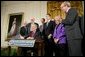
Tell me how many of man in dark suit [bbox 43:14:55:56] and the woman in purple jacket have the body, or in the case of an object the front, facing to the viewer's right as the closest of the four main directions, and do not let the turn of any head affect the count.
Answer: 0

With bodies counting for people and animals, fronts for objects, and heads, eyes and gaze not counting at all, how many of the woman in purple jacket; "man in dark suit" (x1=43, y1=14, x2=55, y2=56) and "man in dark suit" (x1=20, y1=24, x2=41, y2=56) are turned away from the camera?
0

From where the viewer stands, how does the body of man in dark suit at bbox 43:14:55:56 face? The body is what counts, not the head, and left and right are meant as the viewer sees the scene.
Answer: facing the viewer and to the left of the viewer

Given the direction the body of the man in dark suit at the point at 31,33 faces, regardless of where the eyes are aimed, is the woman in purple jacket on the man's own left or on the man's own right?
on the man's own left

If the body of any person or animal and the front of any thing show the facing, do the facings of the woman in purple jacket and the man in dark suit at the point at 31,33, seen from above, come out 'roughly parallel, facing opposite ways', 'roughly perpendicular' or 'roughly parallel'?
roughly parallel

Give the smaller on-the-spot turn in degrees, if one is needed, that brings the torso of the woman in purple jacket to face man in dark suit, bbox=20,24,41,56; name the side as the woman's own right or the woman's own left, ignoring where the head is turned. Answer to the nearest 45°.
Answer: approximately 90° to the woman's own right

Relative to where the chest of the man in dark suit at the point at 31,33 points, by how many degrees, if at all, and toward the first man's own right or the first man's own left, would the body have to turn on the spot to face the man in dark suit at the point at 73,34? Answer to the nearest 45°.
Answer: approximately 90° to the first man's own left

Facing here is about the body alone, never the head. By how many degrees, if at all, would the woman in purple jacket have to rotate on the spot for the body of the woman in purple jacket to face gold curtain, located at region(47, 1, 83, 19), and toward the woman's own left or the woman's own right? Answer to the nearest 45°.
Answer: approximately 135° to the woman's own right
